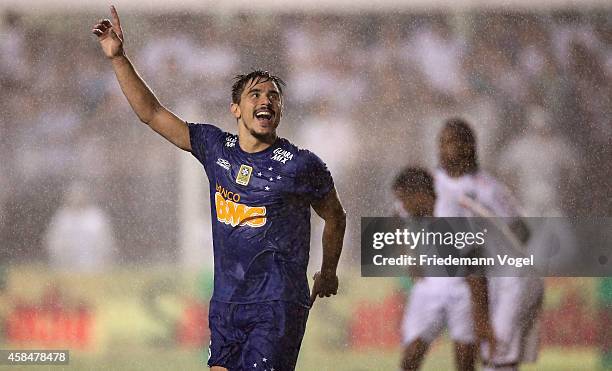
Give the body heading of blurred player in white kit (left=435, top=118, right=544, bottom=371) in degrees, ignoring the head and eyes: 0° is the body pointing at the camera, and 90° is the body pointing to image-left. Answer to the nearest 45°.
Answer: approximately 45°
